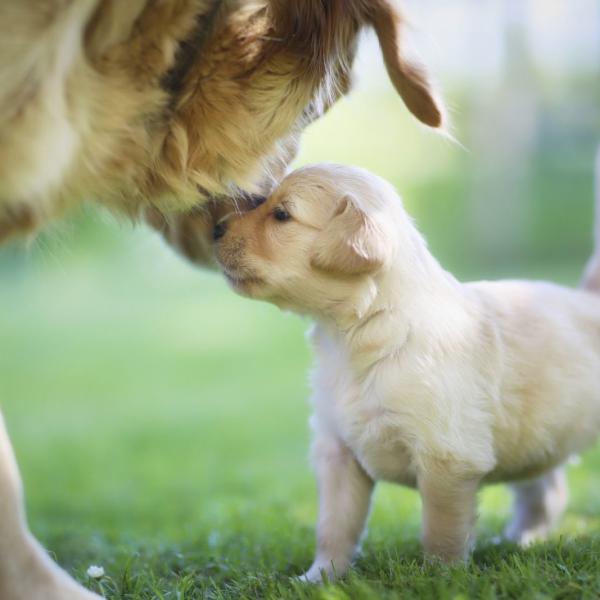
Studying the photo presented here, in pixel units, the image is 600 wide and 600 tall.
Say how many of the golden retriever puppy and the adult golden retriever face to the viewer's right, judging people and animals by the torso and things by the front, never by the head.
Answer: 1

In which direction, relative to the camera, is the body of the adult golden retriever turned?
to the viewer's right

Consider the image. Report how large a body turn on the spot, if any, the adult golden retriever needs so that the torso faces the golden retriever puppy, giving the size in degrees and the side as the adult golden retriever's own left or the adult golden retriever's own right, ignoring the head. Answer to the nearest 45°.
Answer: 0° — it already faces it

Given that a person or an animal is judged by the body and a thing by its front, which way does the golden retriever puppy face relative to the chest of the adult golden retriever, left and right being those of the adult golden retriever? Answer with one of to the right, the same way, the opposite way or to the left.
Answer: the opposite way

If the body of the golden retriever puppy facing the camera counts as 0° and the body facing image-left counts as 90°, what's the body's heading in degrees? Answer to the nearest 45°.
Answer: approximately 90°

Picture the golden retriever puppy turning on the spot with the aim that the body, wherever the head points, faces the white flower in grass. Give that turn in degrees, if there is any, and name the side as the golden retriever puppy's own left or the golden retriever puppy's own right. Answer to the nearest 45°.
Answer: approximately 45° to the golden retriever puppy's own left
